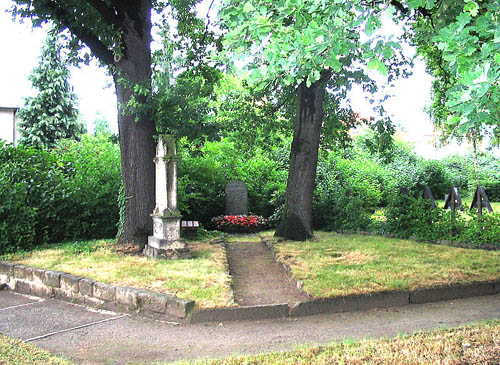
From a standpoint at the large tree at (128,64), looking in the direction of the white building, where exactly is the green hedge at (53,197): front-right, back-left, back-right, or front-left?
front-left

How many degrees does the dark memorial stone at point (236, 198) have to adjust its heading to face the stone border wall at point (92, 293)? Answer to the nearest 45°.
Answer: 0° — it already faces it

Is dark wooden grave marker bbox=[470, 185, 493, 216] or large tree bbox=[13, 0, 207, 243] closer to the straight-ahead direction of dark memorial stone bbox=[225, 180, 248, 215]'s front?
the large tree

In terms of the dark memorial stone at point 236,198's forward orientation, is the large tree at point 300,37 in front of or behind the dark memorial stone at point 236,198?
in front

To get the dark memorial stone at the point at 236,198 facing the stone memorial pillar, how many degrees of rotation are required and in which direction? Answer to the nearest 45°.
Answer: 0° — it already faces it

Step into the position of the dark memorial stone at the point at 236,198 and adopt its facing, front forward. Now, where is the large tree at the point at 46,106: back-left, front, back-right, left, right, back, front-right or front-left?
back-right

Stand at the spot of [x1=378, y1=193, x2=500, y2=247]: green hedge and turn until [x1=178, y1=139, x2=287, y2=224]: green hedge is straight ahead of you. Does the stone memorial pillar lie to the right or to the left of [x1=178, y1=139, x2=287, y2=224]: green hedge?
left

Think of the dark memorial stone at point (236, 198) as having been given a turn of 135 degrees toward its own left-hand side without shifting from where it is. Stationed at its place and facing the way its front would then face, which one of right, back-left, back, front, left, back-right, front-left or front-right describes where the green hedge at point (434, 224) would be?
right

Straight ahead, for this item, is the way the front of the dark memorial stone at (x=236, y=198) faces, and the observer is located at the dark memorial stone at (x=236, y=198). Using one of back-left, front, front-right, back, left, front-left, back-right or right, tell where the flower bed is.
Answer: front

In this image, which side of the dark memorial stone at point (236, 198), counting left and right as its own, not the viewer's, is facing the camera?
front

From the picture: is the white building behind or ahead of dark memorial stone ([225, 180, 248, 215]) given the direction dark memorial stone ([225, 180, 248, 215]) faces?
behind

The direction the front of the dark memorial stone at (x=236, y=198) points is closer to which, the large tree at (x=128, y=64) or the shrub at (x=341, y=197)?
the large tree

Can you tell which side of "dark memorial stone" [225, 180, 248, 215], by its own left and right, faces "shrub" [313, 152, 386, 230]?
left
